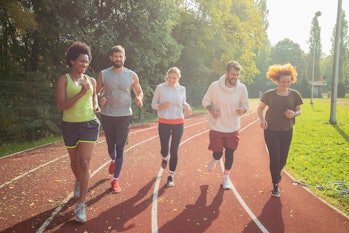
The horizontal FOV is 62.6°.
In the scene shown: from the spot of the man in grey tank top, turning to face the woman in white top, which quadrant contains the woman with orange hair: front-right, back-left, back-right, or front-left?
front-right

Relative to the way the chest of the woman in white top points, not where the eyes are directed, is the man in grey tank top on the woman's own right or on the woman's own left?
on the woman's own right

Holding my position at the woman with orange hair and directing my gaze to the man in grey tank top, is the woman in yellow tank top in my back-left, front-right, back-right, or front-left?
front-left

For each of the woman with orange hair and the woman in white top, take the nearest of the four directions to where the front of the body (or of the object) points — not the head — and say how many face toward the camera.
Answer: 2

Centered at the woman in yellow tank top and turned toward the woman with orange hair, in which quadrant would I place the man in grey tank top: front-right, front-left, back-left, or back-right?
front-left

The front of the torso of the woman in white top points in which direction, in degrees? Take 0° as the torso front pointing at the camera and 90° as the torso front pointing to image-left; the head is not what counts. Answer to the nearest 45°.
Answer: approximately 0°

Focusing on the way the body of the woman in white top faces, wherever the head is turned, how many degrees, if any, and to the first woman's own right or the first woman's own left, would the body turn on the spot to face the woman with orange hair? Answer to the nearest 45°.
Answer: approximately 90° to the first woman's own left

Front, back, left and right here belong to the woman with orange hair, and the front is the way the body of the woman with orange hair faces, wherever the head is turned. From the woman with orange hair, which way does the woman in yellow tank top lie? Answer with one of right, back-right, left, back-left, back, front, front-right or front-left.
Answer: front-right

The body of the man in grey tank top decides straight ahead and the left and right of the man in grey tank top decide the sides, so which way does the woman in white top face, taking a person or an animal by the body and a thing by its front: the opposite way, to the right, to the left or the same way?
the same way

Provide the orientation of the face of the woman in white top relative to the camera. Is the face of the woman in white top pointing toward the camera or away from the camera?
toward the camera

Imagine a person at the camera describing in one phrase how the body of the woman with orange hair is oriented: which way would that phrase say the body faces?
toward the camera

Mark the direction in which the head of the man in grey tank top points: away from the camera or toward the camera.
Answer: toward the camera

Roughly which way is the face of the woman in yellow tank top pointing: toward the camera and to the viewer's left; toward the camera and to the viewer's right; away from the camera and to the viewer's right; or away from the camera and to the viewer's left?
toward the camera and to the viewer's right

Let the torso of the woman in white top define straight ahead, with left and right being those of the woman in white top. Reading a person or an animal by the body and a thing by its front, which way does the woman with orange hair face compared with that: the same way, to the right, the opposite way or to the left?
the same way

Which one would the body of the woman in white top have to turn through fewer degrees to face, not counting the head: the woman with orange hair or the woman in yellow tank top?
the woman in yellow tank top

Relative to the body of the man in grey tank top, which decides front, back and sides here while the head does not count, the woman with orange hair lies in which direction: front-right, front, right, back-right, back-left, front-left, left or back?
left

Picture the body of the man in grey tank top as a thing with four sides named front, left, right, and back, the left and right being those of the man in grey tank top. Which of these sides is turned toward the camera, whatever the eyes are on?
front

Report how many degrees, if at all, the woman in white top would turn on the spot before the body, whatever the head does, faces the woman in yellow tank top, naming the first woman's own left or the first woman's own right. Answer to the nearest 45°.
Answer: approximately 45° to the first woman's own right

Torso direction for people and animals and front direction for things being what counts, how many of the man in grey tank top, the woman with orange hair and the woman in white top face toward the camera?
3

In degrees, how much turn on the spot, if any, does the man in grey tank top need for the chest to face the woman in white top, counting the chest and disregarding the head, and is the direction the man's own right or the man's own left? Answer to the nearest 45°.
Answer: approximately 90° to the man's own left

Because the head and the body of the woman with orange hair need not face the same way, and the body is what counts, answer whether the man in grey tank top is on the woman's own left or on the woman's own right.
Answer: on the woman's own right
